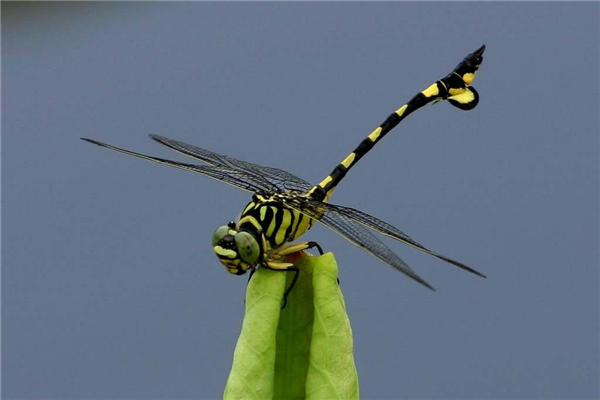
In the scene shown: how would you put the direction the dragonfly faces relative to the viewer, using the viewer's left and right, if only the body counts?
facing the viewer and to the left of the viewer
